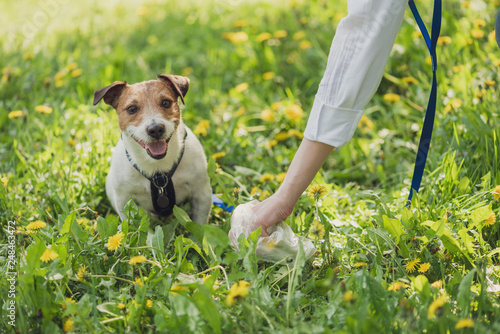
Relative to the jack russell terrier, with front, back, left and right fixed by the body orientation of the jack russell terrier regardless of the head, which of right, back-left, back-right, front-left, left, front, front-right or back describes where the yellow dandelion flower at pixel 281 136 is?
back-left

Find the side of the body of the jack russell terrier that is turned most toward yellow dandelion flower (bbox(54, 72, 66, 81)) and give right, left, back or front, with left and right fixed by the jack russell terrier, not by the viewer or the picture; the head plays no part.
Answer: back

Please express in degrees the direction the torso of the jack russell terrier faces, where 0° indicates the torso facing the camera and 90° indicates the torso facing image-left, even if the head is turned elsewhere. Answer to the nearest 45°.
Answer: approximately 0°

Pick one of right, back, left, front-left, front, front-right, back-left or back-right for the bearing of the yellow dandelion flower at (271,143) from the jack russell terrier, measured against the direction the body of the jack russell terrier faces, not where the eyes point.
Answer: back-left

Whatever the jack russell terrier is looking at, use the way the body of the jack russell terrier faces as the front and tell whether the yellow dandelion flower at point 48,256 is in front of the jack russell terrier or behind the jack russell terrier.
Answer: in front

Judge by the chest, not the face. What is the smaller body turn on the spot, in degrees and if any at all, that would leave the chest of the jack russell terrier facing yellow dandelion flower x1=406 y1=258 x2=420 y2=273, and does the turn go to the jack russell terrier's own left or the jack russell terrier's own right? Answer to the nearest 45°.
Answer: approximately 45° to the jack russell terrier's own left

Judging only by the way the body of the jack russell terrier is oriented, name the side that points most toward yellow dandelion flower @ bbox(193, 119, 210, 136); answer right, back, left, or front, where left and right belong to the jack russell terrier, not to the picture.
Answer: back

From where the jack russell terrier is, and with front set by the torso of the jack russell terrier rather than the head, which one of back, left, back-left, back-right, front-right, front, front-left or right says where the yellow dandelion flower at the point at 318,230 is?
front-left

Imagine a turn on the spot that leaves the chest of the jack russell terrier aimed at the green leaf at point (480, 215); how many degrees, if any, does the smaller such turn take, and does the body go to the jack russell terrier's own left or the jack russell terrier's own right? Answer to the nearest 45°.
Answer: approximately 45° to the jack russell terrier's own left
